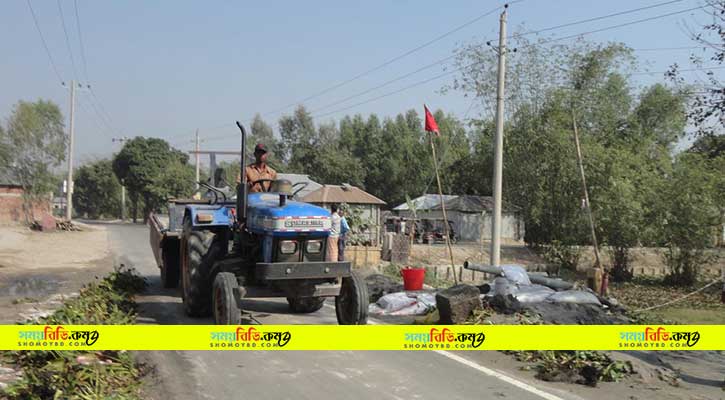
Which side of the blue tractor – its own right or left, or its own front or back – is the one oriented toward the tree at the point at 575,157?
left

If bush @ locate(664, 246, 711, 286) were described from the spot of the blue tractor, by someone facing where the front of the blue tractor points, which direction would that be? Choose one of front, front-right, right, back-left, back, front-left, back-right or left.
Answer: left

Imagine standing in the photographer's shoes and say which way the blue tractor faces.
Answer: facing the viewer and to the right of the viewer

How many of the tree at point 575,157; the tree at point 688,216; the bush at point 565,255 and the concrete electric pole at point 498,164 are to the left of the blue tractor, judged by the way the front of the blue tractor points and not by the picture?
4

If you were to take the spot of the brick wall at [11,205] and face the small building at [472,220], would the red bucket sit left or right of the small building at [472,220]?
right

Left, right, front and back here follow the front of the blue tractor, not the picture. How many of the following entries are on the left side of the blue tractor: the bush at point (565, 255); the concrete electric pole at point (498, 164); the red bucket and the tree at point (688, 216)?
4

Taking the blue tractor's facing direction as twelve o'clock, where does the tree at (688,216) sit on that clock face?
The tree is roughly at 9 o'clock from the blue tractor.

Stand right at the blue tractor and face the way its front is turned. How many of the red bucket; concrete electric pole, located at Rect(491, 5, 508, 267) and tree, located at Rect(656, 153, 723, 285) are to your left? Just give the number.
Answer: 3

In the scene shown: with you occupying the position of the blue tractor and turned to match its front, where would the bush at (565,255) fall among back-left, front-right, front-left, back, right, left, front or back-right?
left

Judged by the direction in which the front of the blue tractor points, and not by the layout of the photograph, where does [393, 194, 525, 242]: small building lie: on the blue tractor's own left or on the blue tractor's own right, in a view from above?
on the blue tractor's own left

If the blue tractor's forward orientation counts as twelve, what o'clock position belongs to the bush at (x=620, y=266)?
The bush is roughly at 9 o'clock from the blue tractor.

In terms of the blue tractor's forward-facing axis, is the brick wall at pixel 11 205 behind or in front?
behind

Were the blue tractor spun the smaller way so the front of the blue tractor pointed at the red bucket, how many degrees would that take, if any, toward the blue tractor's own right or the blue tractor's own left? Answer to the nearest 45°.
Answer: approximately 90° to the blue tractor's own left
